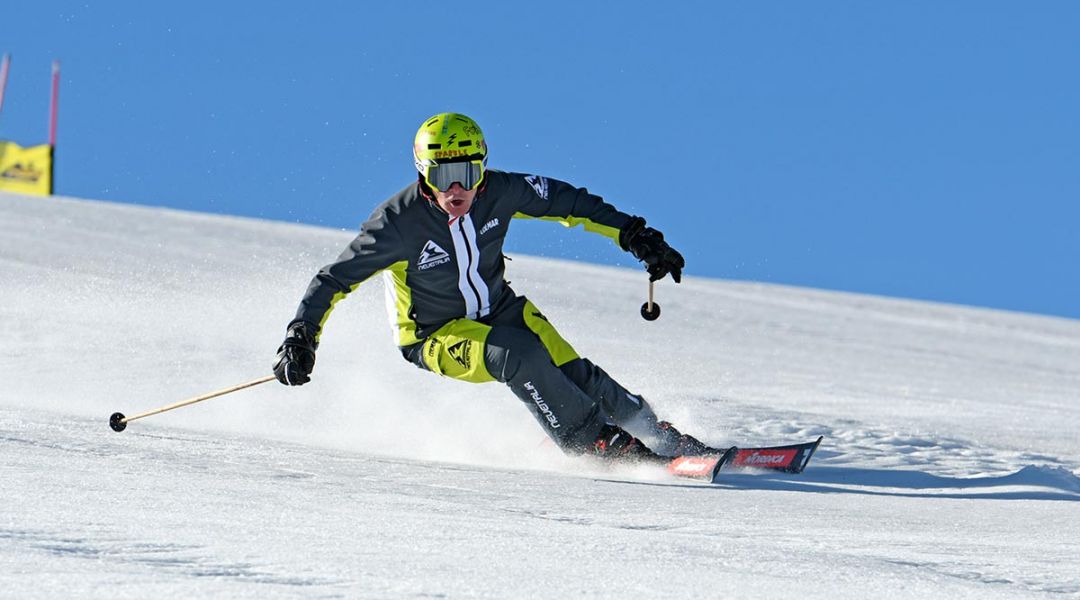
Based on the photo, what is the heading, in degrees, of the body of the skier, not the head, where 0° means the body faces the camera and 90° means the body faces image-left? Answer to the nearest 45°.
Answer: approximately 0°

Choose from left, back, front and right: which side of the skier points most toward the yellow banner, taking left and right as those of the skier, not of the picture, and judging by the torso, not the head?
back
